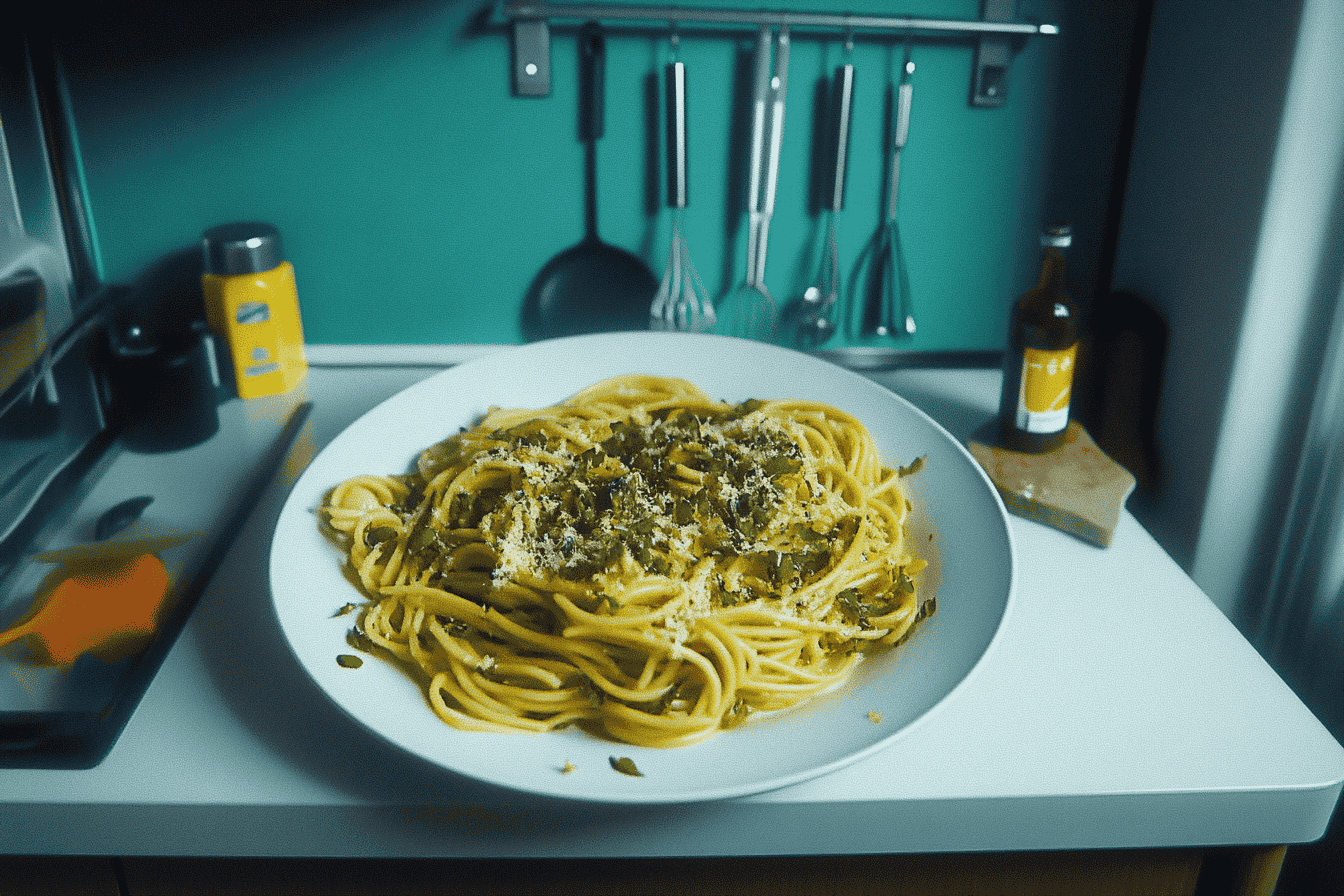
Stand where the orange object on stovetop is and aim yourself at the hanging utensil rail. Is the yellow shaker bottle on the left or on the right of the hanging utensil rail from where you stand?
left

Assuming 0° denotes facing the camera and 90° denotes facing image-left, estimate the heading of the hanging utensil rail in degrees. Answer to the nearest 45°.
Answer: approximately 0°

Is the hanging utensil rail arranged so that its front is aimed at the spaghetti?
yes

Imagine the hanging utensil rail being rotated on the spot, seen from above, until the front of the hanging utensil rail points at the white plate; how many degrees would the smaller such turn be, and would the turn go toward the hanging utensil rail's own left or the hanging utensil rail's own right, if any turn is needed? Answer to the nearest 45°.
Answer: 0° — it already faces it

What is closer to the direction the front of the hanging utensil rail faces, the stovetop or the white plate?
the white plate

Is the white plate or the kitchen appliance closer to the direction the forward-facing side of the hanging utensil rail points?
the white plate

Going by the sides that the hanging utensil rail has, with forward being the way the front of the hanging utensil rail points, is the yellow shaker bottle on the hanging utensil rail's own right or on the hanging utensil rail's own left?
on the hanging utensil rail's own right

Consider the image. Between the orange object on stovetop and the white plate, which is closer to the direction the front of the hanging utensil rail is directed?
the white plate
